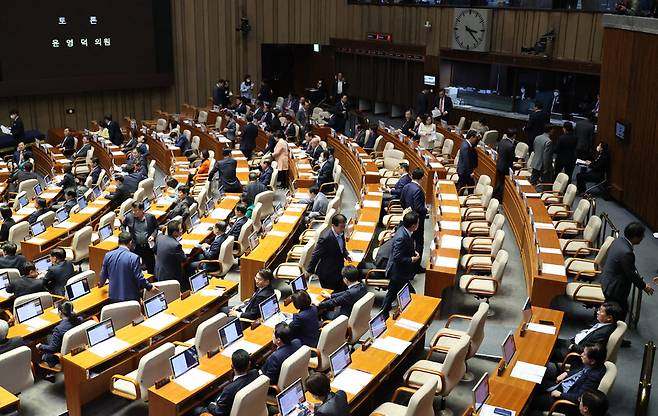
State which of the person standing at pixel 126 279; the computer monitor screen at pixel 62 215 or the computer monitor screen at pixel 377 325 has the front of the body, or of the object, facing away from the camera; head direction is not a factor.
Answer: the person standing

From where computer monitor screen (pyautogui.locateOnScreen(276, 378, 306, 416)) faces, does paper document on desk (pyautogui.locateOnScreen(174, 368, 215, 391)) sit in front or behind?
behind

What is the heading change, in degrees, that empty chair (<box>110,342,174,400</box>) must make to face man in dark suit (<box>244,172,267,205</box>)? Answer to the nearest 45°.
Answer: approximately 45° to its right

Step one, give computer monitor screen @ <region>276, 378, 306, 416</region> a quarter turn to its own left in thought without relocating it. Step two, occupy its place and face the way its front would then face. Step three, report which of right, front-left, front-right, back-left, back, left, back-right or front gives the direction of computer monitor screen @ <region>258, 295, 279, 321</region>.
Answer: front-left

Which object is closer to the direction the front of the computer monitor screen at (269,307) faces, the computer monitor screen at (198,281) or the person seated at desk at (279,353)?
the person seated at desk

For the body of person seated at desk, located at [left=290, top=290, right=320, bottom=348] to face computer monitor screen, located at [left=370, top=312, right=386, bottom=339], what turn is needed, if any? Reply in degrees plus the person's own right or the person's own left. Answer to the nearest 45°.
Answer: approximately 135° to the person's own right
